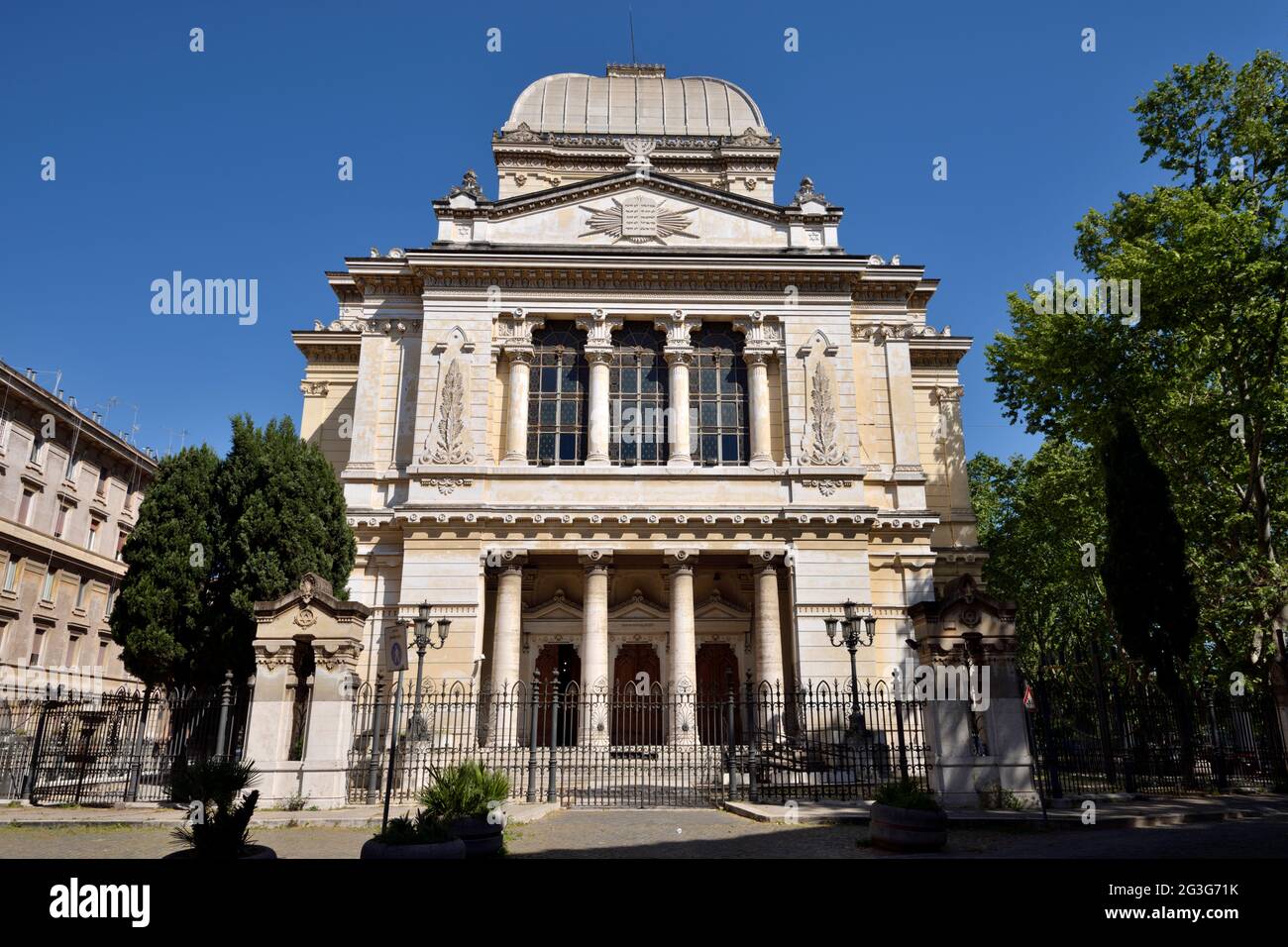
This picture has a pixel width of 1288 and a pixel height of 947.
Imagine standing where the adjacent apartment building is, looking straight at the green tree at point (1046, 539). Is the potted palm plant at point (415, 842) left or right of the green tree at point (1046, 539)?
right

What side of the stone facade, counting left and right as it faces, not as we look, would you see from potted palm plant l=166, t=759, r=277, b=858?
front

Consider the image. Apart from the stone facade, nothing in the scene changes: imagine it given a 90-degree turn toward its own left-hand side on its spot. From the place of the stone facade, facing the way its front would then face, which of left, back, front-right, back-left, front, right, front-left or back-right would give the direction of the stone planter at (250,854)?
right

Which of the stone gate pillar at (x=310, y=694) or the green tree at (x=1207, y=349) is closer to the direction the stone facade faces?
the stone gate pillar

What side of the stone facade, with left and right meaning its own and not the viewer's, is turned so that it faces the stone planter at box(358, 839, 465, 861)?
front

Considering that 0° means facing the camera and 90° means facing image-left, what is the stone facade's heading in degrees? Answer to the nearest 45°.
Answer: approximately 0°

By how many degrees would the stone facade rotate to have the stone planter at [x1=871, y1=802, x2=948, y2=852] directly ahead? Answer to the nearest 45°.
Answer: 0° — it already faces it

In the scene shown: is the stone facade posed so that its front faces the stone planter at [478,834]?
yes

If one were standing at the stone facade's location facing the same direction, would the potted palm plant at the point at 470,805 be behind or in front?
in front

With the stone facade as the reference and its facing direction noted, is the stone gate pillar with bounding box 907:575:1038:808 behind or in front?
in front

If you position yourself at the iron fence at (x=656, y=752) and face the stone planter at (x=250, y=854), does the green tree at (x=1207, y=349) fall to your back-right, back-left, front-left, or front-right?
back-left

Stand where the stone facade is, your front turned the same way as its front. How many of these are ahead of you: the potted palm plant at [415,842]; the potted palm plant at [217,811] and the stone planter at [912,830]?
3
